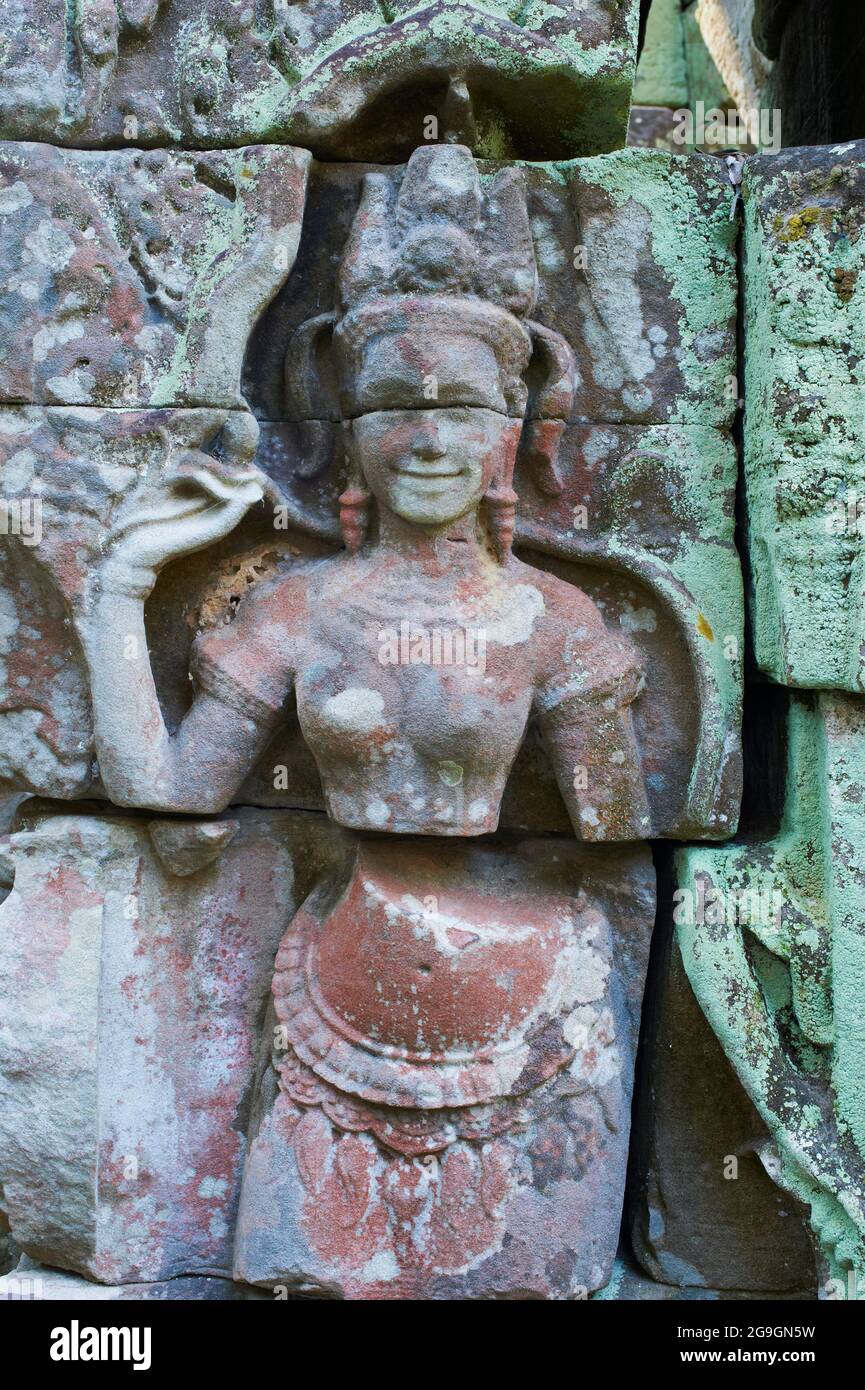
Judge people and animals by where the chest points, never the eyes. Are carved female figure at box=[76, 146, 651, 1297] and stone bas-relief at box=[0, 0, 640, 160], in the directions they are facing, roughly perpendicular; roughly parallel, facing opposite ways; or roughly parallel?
roughly parallel

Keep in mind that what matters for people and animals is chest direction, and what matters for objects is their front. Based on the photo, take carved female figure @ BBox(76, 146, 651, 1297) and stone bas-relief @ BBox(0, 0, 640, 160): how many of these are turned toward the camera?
2

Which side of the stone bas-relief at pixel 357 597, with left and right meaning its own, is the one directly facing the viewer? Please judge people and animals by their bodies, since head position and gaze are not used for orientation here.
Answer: front
